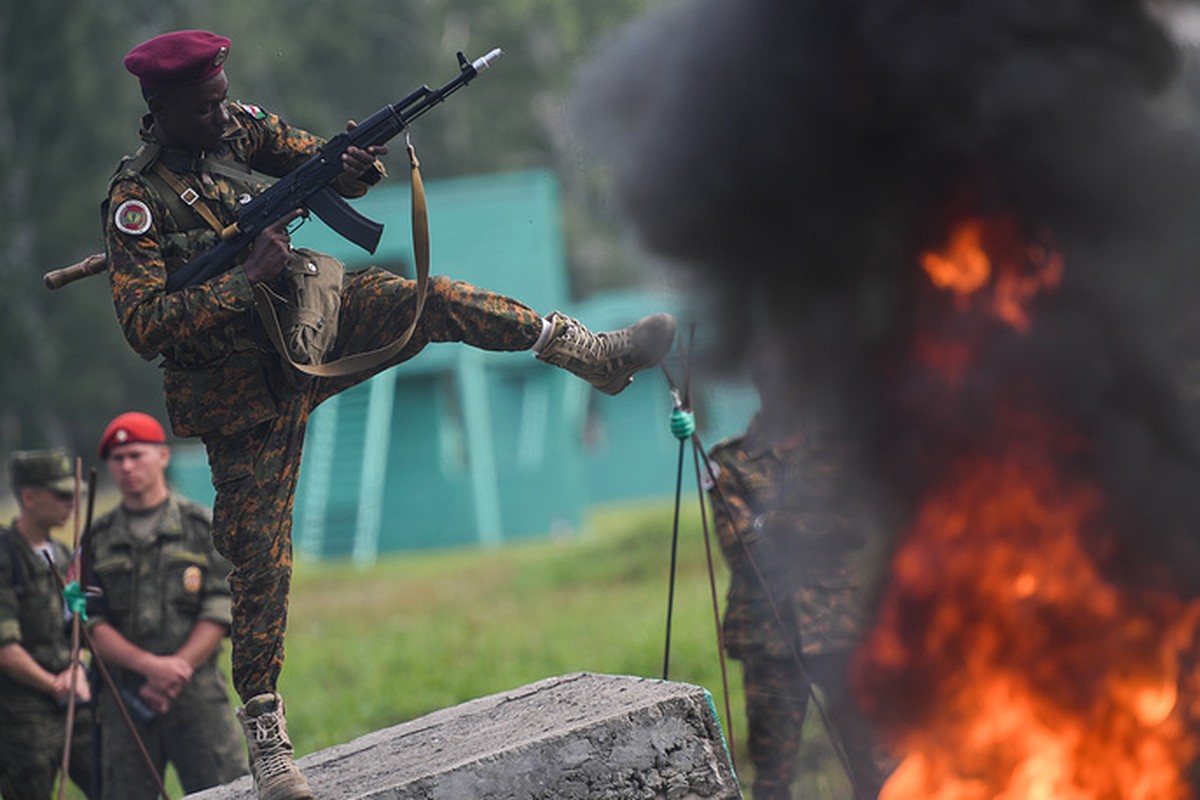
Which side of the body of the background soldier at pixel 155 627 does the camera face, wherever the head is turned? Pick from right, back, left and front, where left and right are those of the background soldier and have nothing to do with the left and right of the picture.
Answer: front

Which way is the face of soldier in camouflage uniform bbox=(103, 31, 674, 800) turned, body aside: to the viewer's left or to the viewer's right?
to the viewer's right

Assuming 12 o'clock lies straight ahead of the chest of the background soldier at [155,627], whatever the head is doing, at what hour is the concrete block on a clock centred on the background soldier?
The concrete block is roughly at 11 o'clock from the background soldier.

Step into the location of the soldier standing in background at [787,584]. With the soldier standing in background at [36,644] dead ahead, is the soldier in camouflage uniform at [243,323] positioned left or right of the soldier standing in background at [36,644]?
left

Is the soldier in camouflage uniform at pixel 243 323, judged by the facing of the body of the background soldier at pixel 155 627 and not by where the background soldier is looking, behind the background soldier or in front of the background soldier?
in front

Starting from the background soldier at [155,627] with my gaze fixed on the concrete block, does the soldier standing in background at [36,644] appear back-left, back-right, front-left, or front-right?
back-right

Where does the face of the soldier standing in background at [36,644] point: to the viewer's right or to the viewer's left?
to the viewer's right
